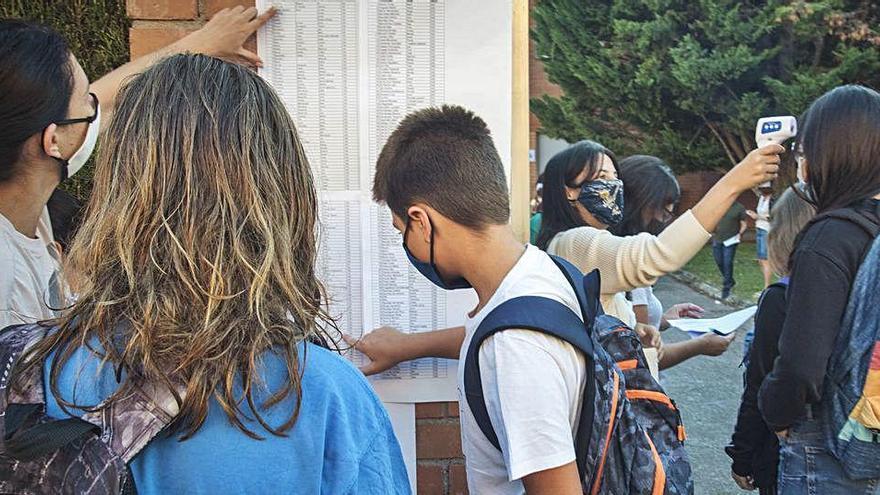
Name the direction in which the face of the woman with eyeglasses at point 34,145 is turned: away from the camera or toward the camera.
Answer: away from the camera

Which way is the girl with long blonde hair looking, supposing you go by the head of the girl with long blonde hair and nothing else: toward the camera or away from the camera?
away from the camera

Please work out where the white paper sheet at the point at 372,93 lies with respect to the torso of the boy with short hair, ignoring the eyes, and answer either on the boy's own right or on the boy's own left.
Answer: on the boy's own right

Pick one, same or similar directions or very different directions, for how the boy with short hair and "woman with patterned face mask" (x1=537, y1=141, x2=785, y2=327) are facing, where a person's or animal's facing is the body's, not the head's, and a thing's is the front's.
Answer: very different directions

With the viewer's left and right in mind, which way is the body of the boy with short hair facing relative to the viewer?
facing to the left of the viewer

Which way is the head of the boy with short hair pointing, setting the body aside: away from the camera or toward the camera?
away from the camera
